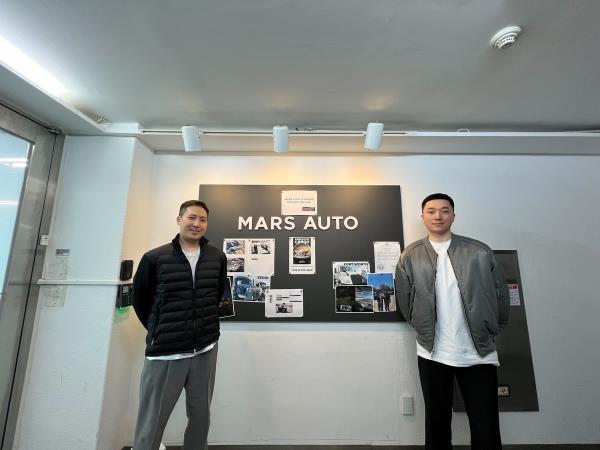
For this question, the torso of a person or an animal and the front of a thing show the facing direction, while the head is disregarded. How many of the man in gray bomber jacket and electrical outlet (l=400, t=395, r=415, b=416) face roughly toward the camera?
2

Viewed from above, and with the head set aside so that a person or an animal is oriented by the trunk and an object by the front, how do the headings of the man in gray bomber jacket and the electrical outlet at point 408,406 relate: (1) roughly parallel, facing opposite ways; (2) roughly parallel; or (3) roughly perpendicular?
roughly parallel

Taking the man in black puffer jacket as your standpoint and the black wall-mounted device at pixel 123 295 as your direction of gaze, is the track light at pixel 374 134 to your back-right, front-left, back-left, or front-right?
back-right

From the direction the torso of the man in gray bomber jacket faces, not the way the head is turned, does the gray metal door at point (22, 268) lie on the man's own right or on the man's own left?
on the man's own right

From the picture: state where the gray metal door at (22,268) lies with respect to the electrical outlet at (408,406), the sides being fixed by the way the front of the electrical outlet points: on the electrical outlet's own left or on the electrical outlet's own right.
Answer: on the electrical outlet's own right

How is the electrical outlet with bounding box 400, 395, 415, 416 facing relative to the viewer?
toward the camera

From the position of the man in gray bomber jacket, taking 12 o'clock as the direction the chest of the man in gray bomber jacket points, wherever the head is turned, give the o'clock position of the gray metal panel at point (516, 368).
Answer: The gray metal panel is roughly at 7 o'clock from the man in gray bomber jacket.

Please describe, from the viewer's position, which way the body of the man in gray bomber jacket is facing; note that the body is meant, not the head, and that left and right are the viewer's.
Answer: facing the viewer

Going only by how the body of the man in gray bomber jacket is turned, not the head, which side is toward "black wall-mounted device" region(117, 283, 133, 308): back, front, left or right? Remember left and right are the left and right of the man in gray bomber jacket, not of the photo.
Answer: right

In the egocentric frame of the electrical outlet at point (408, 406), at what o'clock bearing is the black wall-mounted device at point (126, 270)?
The black wall-mounted device is roughly at 2 o'clock from the electrical outlet.

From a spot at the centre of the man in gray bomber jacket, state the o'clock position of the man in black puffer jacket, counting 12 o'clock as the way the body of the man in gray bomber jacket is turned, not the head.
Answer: The man in black puffer jacket is roughly at 2 o'clock from the man in gray bomber jacket.
